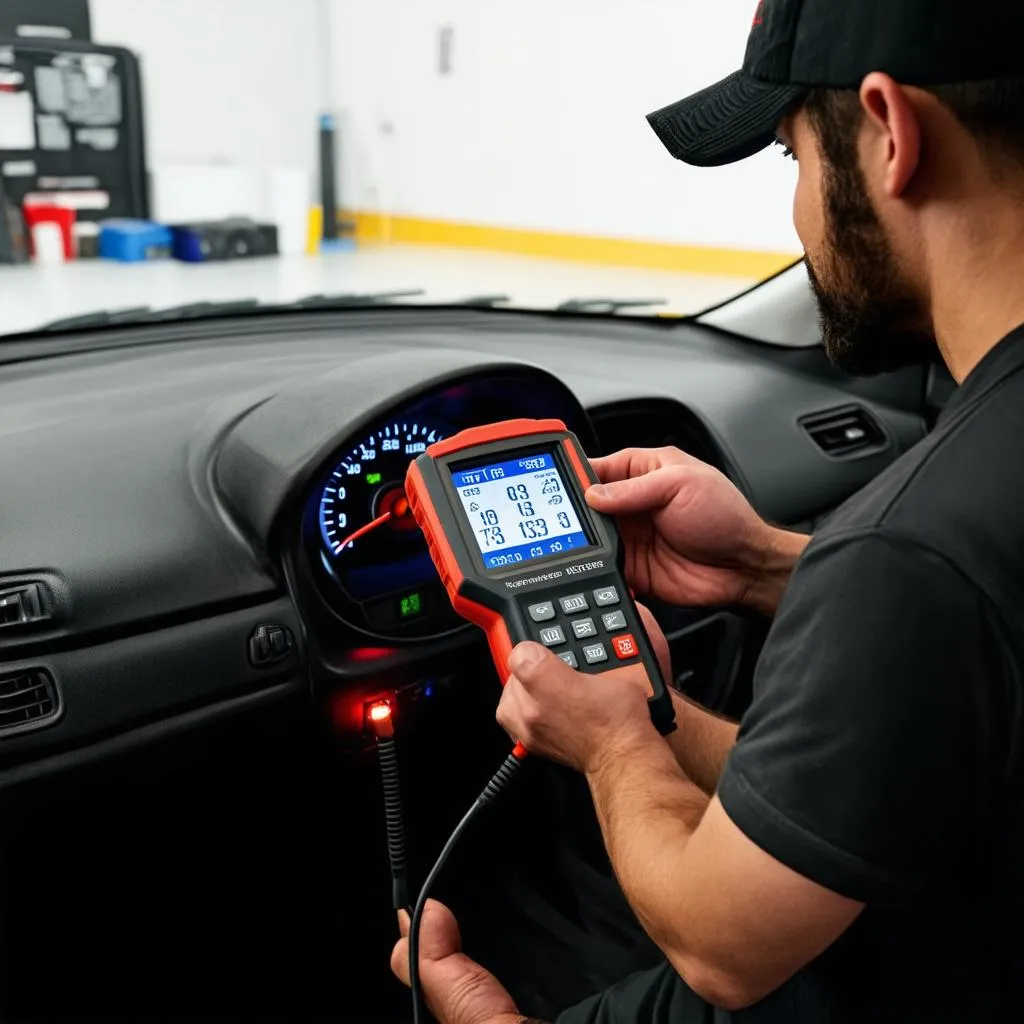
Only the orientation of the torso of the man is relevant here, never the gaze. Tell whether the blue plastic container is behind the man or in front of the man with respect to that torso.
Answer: in front

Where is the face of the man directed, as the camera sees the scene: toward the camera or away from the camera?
away from the camera

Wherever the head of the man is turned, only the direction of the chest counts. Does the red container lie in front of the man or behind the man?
in front

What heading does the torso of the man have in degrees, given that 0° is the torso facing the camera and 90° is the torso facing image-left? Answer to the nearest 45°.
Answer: approximately 135°

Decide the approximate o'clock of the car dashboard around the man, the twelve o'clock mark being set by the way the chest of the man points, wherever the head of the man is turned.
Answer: The car dashboard is roughly at 12 o'clock from the man.

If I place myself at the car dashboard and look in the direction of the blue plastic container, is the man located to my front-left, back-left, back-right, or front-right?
back-right
